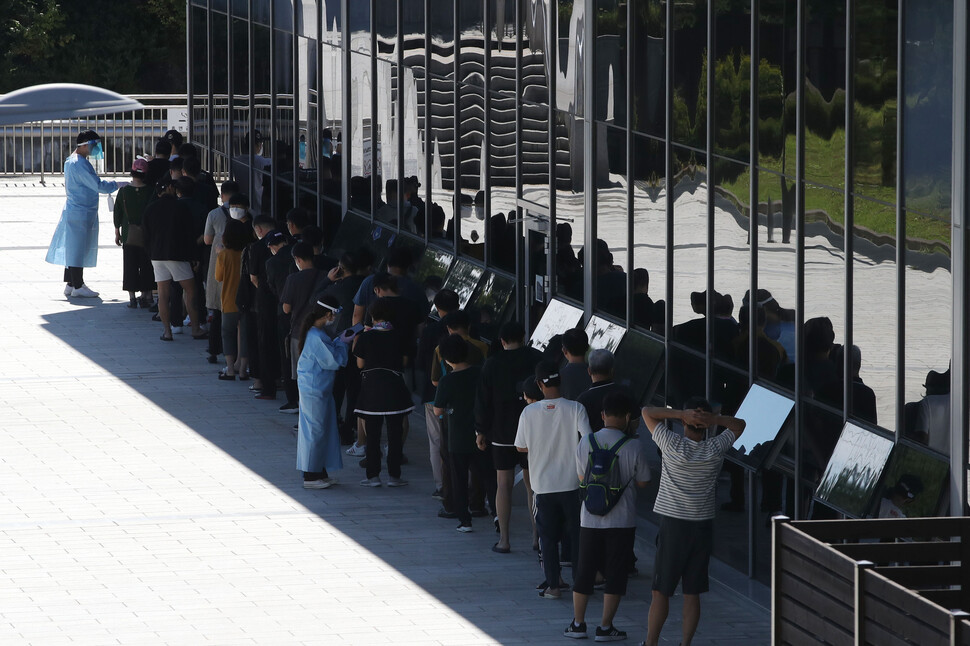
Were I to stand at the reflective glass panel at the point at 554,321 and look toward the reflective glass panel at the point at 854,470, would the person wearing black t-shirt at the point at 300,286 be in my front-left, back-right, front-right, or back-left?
back-right

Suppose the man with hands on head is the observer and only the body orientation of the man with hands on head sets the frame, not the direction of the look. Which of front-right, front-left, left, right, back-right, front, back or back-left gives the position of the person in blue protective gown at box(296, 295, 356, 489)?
front-left

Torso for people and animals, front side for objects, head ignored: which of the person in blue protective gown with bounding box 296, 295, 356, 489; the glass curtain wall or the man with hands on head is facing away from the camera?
the man with hands on head

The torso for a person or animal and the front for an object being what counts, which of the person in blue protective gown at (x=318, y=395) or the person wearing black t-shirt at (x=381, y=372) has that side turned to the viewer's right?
the person in blue protective gown

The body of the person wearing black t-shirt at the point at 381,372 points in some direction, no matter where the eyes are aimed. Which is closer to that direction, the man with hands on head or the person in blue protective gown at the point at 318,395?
the person in blue protective gown

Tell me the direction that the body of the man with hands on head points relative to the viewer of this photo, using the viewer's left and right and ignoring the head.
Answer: facing away from the viewer

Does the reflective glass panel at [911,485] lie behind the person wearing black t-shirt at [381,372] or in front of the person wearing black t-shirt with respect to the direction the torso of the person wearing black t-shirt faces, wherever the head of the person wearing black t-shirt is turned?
behind

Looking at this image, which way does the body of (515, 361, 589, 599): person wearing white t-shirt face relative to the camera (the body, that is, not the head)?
away from the camera

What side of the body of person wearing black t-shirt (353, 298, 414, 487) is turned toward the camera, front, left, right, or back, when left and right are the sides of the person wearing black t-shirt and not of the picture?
back

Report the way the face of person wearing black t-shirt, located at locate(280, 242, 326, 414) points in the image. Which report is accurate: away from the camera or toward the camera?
away from the camera

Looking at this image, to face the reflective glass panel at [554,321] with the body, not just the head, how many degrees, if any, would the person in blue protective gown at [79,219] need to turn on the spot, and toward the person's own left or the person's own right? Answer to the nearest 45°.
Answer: approximately 45° to the person's own right

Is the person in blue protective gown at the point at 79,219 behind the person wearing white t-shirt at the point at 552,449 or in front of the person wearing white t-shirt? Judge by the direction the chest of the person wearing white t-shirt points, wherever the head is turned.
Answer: in front

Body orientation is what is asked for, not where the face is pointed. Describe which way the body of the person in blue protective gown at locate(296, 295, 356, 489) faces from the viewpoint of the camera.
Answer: to the viewer's right
